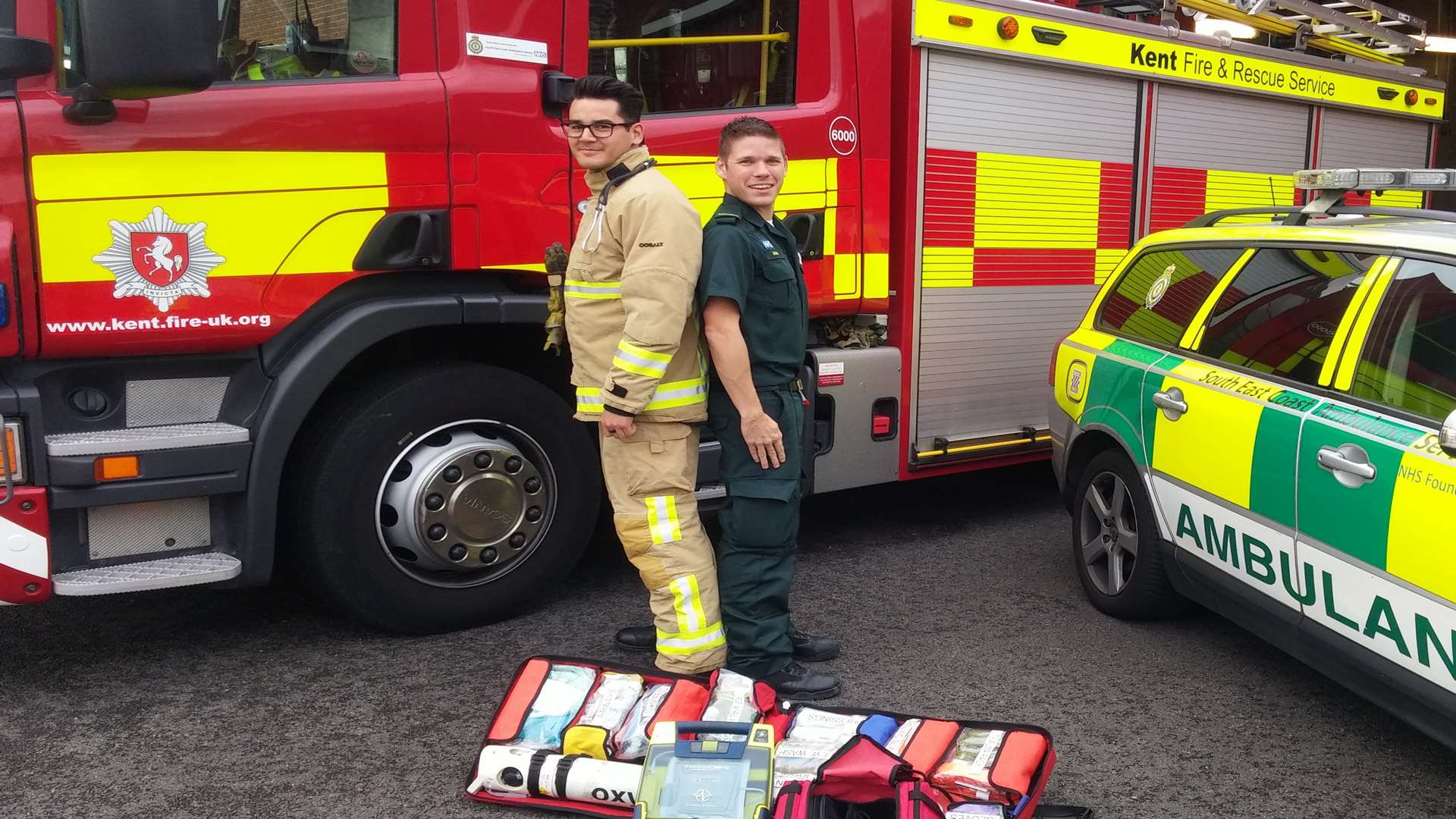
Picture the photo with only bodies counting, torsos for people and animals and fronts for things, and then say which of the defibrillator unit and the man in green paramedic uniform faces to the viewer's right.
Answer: the man in green paramedic uniform

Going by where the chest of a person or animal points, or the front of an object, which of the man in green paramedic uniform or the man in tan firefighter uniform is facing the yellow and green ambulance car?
the man in green paramedic uniform

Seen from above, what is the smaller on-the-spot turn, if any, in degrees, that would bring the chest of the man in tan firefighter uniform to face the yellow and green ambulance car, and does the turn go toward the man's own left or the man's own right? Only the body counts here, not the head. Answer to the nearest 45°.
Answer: approximately 180°

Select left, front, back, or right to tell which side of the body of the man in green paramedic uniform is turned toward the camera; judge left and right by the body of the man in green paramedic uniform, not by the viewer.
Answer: right

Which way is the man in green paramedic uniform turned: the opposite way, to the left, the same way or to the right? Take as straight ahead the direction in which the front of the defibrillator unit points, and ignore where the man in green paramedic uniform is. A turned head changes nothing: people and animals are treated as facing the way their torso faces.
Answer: to the left

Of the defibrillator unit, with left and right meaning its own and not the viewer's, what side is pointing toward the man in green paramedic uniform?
back

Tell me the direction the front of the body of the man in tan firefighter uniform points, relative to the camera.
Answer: to the viewer's left

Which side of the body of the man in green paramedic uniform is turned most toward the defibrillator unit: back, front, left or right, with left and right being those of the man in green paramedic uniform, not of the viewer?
right
